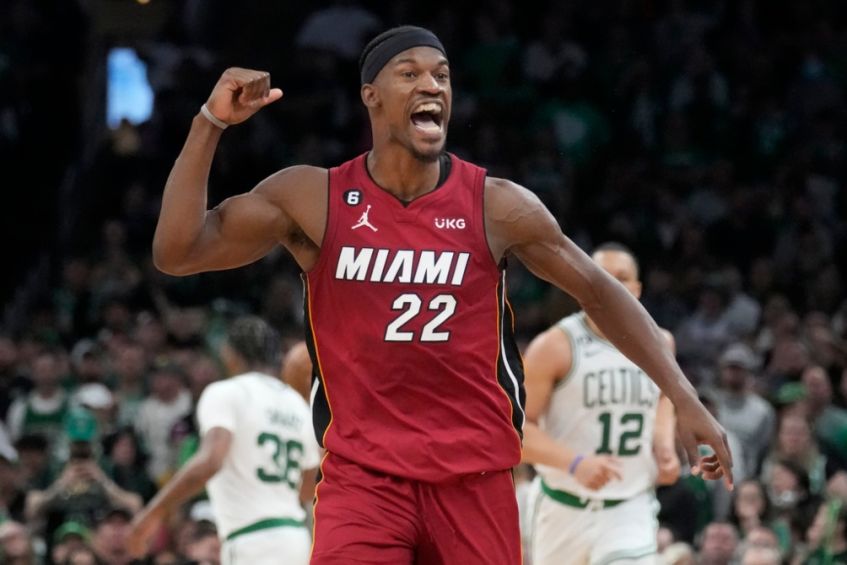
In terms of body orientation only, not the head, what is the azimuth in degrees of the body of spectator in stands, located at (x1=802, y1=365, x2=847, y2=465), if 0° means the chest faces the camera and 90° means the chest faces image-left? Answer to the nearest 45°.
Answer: approximately 45°

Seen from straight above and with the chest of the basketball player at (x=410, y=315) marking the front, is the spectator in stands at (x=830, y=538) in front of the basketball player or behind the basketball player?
behind

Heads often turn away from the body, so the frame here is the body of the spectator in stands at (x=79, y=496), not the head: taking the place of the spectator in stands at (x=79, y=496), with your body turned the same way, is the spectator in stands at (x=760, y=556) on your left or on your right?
on your left

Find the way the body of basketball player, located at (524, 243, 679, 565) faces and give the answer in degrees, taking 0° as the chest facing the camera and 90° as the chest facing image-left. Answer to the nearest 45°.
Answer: approximately 315°
